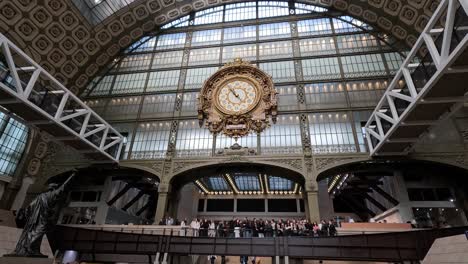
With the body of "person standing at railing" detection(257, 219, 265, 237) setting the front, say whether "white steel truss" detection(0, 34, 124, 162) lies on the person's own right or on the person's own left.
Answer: on the person's own right

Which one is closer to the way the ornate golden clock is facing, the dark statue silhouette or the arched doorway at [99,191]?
the dark statue silhouette

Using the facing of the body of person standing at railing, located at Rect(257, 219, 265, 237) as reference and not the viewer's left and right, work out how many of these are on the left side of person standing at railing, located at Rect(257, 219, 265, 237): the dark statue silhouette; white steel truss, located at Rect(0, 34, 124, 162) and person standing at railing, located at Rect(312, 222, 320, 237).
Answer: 1

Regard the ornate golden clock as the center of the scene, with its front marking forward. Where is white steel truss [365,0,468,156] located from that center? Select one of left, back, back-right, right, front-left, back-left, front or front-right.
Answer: front-left

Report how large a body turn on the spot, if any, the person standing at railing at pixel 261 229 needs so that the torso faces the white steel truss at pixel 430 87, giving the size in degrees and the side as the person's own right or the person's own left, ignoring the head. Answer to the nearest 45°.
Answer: approximately 45° to the person's own left

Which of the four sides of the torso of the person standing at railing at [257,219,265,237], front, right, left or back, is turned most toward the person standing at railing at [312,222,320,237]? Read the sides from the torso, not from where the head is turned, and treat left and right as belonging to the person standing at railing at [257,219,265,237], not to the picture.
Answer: left

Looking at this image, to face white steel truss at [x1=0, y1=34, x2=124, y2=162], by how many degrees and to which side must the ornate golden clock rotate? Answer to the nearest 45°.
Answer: approximately 90° to its right

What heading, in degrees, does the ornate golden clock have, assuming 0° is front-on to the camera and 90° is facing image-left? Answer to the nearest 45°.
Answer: approximately 0°

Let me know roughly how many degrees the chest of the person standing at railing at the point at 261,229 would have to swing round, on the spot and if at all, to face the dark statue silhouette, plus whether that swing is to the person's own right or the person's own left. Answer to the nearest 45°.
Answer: approximately 45° to the person's own right

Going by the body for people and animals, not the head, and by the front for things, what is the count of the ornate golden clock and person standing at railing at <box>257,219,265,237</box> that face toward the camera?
2

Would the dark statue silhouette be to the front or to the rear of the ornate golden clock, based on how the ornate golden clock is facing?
to the front

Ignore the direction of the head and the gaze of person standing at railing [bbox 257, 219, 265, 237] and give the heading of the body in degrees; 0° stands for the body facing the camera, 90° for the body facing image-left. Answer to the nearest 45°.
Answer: approximately 0°
